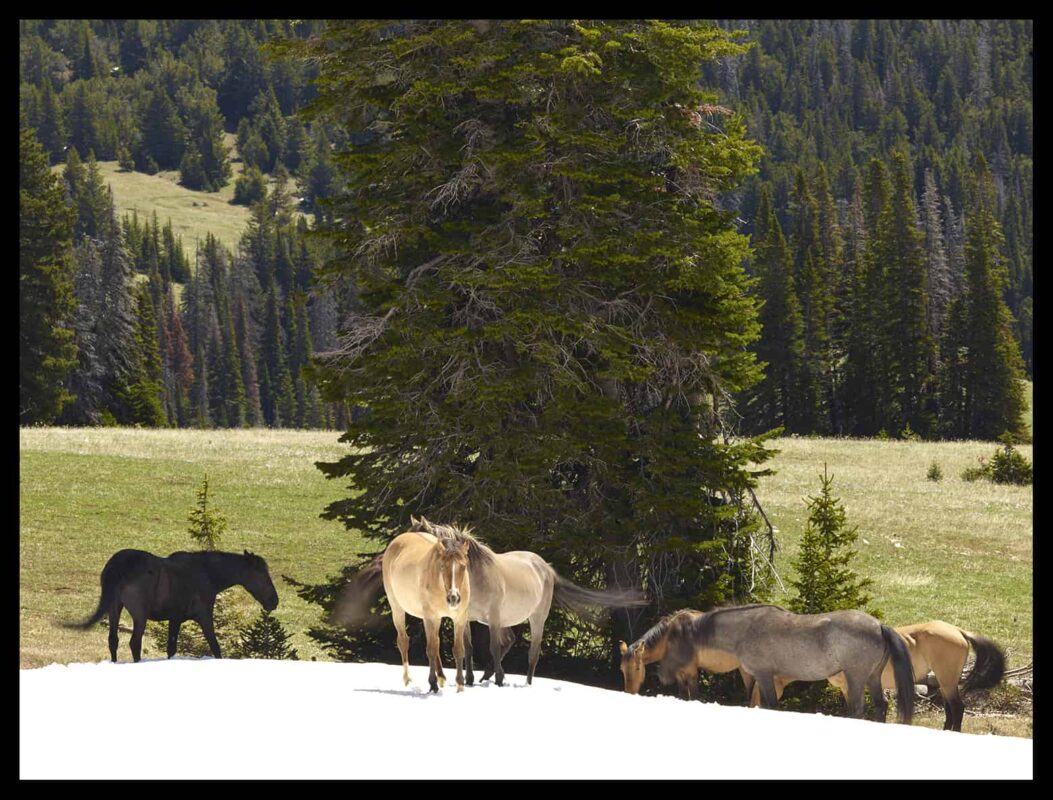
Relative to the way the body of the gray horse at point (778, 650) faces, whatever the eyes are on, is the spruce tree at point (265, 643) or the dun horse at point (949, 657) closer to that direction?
the spruce tree

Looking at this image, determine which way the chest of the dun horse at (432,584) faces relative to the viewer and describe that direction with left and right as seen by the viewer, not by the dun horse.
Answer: facing the viewer and to the right of the viewer

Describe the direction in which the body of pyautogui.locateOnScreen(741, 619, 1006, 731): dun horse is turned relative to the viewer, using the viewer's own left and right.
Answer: facing to the left of the viewer

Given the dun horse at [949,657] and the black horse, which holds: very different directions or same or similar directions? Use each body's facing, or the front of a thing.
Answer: very different directions

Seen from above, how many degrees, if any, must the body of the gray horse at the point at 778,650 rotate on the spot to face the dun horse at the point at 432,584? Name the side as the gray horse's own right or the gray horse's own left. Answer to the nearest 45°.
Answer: approximately 45° to the gray horse's own left

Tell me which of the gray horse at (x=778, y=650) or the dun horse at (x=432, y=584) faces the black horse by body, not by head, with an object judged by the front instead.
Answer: the gray horse at (x=778, y=650)

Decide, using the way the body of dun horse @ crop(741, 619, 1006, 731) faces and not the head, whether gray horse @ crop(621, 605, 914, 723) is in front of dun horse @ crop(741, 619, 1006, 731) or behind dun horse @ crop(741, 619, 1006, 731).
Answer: in front

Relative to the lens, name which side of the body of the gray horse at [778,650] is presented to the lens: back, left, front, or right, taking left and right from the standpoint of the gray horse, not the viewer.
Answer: left

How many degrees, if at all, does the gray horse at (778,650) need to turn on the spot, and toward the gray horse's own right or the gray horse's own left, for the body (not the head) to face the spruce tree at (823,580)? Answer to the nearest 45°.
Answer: approximately 90° to the gray horse's own right

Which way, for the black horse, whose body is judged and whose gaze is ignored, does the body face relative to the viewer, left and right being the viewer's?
facing to the right of the viewer

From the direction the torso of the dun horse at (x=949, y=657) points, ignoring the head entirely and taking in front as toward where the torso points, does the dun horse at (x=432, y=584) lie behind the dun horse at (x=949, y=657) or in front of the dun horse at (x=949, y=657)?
in front

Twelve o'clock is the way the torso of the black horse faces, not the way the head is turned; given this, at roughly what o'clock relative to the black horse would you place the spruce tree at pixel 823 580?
The spruce tree is roughly at 11 o'clock from the black horse.

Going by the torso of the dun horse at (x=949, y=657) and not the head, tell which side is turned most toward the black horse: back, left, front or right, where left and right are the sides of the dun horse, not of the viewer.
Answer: front

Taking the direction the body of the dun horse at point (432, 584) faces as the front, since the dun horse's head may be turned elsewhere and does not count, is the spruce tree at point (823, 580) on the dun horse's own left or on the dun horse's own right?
on the dun horse's own left

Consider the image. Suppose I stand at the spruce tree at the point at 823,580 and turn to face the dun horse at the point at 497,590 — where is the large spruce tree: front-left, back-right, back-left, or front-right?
front-right

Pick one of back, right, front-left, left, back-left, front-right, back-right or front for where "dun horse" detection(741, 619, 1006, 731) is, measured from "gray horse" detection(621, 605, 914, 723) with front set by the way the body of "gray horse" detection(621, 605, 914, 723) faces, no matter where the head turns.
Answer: back-right
